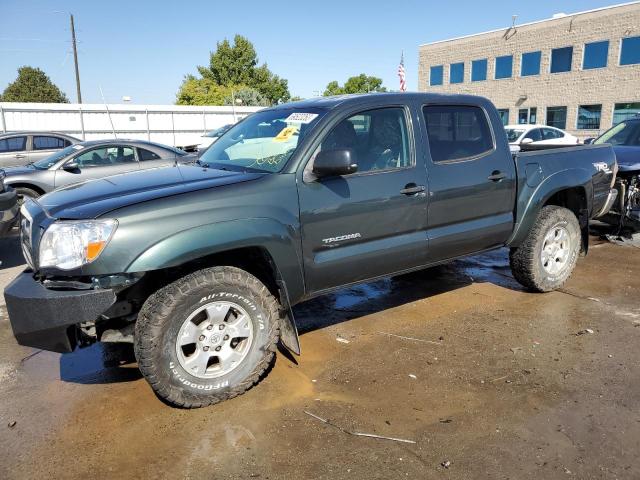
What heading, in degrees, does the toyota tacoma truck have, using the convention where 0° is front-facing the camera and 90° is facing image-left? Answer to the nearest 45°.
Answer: approximately 45°

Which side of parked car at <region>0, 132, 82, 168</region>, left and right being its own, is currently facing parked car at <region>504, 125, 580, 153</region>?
back

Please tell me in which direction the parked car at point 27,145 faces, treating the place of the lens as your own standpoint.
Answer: facing to the left of the viewer

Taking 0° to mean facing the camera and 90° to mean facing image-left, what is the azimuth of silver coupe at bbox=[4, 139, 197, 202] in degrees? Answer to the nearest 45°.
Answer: approximately 45°

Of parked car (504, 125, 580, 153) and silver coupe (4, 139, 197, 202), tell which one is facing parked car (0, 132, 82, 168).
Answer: parked car (504, 125, 580, 153)
